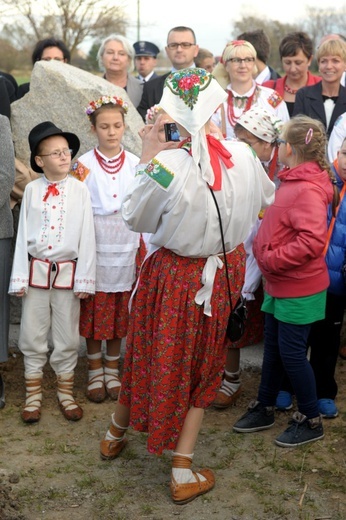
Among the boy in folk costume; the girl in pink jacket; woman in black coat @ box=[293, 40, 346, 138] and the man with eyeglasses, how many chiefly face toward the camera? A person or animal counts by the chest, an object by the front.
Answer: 3

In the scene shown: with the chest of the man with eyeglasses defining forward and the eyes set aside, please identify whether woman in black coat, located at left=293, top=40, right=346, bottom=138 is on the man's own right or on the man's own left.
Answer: on the man's own left

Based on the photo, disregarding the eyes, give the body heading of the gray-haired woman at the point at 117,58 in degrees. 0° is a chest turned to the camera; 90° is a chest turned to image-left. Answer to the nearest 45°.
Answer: approximately 0°

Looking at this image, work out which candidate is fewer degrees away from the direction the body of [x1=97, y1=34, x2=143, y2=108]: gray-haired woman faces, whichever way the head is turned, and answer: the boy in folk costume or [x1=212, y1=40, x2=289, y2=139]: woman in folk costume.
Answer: the boy in folk costume

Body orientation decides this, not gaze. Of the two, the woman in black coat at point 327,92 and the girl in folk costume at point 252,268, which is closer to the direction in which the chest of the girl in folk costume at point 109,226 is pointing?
the girl in folk costume

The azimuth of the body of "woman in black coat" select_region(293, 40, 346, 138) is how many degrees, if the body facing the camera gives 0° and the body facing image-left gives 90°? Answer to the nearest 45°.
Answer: approximately 0°
